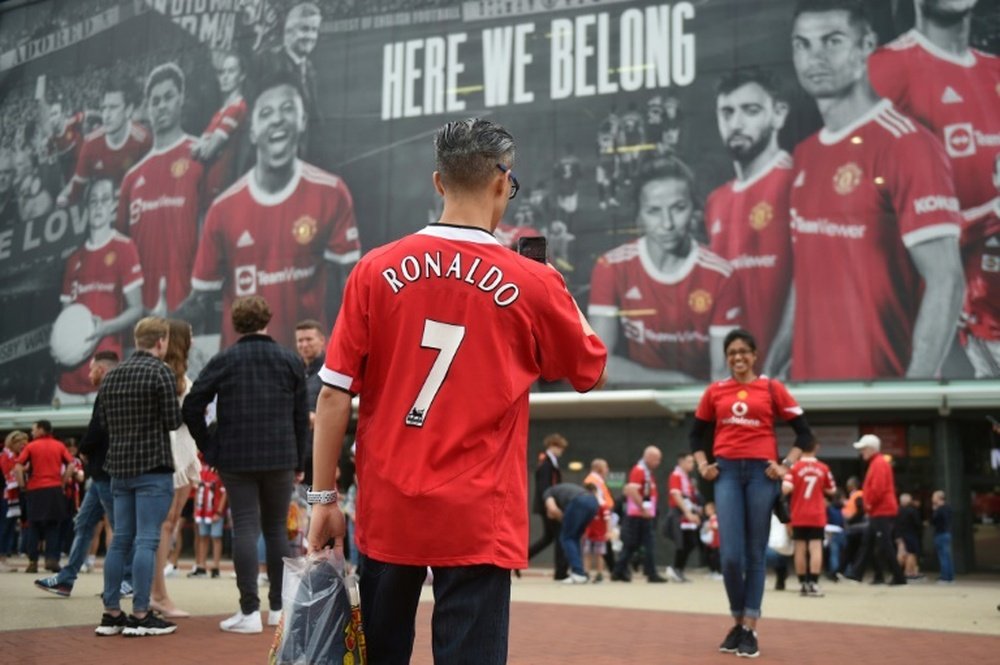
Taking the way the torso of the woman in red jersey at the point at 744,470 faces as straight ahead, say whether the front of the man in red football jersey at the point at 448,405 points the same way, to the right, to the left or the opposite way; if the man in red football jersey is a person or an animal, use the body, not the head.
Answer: the opposite way

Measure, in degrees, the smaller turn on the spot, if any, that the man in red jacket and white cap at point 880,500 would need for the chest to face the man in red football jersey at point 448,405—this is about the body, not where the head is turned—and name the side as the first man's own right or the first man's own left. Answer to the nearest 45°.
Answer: approximately 90° to the first man's own left

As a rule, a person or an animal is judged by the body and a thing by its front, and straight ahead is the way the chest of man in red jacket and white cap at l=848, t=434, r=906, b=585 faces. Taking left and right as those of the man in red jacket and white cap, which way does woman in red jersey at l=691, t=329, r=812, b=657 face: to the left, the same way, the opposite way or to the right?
to the left

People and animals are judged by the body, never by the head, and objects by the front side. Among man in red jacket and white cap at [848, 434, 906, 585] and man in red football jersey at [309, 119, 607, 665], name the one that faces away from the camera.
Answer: man in red football jersey at [309, 119, 607, 665]

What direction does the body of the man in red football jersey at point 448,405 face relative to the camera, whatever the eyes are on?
away from the camera

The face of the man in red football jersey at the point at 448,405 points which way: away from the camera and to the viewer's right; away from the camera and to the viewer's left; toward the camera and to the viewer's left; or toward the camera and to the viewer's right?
away from the camera and to the viewer's right

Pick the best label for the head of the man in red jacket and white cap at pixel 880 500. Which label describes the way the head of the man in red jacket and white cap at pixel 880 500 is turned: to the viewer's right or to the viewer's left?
to the viewer's left

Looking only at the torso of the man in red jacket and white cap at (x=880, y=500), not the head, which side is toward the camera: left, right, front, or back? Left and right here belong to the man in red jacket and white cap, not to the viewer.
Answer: left

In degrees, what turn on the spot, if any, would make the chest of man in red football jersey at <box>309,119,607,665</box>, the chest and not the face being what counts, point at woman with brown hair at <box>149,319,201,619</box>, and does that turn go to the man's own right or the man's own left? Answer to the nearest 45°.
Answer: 0° — they already face them

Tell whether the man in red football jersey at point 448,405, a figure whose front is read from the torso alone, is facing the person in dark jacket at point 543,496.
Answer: yes

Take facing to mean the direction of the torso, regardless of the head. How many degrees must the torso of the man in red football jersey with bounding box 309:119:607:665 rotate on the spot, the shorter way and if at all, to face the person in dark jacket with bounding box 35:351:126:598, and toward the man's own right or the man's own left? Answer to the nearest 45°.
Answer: approximately 45° to the man's own left

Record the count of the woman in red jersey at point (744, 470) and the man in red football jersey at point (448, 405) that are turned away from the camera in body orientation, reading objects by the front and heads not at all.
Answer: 1

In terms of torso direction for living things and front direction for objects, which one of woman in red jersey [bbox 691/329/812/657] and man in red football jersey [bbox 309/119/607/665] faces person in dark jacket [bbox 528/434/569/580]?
the man in red football jersey
